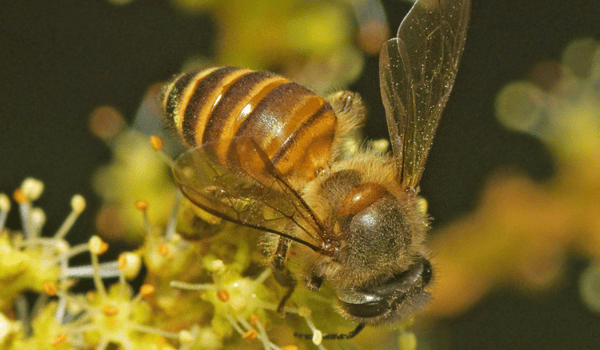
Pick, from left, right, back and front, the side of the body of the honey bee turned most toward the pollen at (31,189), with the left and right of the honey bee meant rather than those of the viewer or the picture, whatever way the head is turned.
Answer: back

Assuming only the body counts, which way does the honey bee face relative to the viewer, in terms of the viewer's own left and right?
facing the viewer and to the right of the viewer

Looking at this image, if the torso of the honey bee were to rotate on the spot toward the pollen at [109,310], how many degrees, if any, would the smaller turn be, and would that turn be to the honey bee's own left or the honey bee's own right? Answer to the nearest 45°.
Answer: approximately 135° to the honey bee's own right
